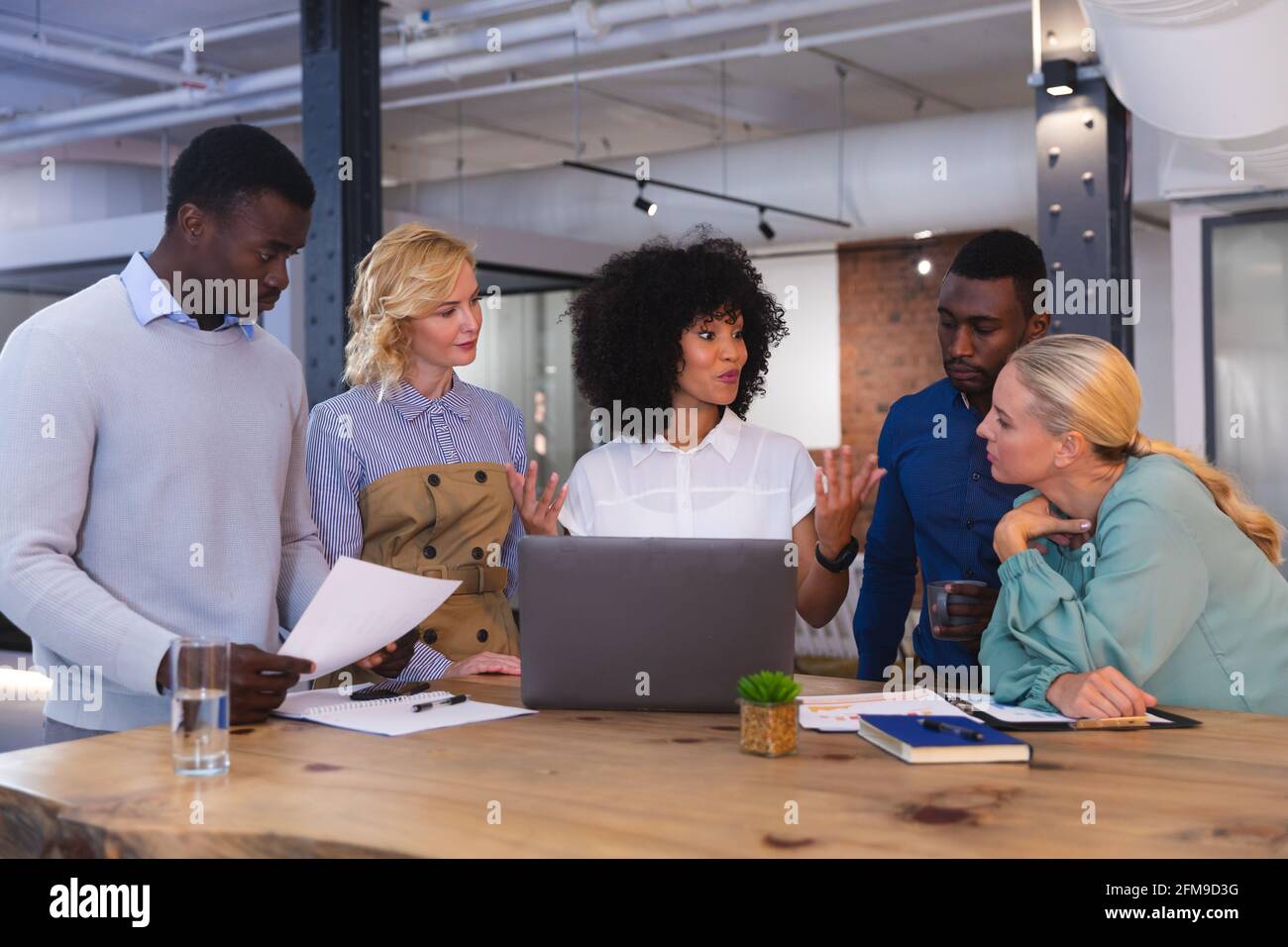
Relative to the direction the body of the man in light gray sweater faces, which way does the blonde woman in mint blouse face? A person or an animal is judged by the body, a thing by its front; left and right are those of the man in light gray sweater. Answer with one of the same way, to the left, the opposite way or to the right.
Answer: the opposite way

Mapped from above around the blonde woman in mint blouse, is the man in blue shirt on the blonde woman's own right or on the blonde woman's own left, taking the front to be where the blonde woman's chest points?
on the blonde woman's own right

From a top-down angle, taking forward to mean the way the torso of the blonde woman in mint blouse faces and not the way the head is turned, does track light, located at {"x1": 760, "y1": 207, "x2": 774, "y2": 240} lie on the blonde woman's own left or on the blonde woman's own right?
on the blonde woman's own right

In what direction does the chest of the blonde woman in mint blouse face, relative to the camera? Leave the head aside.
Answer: to the viewer's left

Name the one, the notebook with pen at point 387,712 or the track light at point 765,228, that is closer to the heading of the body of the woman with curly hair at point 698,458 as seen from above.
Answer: the notebook with pen

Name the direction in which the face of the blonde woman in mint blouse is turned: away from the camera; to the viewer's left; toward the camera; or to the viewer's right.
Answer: to the viewer's left

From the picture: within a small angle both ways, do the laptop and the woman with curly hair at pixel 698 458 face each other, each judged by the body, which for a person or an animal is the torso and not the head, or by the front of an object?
yes

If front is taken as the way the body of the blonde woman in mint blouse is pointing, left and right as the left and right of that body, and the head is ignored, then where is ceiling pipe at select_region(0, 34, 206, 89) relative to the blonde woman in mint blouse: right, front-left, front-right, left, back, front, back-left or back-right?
front-right

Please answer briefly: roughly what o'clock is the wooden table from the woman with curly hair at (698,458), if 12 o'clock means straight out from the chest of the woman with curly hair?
The wooden table is roughly at 12 o'clock from the woman with curly hair.

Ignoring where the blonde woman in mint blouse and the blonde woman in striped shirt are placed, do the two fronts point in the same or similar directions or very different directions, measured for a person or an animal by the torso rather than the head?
very different directions

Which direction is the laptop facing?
away from the camera

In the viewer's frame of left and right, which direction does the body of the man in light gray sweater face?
facing the viewer and to the right of the viewer
